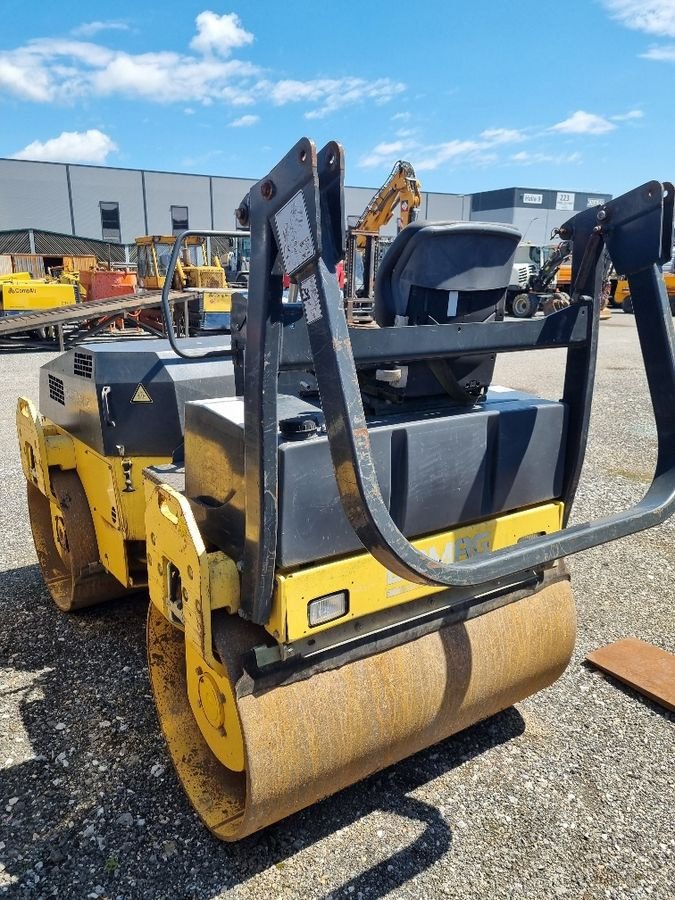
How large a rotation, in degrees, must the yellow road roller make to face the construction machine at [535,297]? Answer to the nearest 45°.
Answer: approximately 45° to its right

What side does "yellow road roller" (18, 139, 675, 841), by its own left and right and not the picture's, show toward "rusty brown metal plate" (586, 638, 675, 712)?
right

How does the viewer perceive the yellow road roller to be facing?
facing away from the viewer and to the left of the viewer

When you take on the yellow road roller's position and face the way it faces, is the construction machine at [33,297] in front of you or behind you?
in front

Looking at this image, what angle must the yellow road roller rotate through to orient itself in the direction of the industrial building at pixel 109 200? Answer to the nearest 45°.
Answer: approximately 45° to its right

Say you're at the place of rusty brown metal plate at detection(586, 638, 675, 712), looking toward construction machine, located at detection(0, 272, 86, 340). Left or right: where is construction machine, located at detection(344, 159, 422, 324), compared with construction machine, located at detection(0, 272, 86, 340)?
right

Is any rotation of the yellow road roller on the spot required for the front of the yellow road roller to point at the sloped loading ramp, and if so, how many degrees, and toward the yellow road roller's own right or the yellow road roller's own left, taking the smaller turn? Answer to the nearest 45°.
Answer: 0° — it already faces it

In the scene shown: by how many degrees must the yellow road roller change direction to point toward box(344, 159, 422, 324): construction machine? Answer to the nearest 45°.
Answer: approximately 45° to its right
